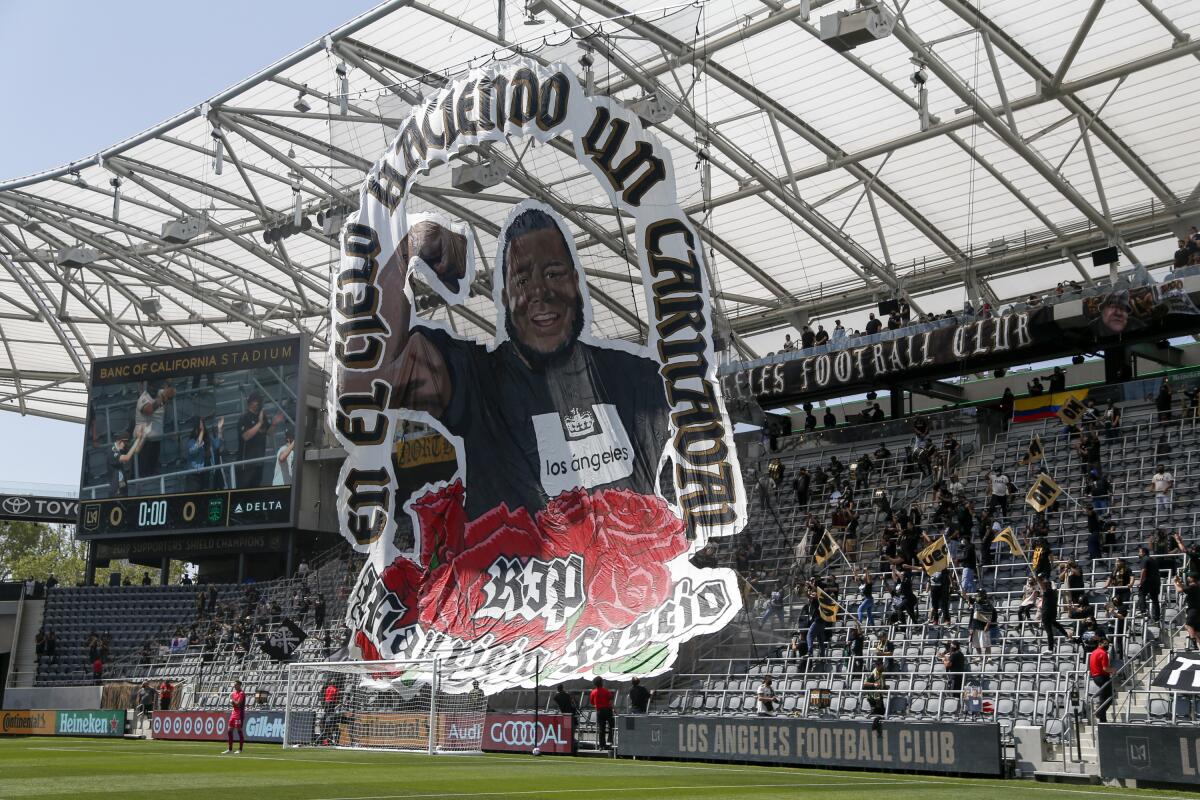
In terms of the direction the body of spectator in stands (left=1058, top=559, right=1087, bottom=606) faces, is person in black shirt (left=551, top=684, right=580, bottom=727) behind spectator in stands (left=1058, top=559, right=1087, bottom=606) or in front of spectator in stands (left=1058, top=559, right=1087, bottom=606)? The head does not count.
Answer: in front

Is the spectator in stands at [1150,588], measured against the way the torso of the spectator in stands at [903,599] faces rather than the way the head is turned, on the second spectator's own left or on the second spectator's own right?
on the second spectator's own left

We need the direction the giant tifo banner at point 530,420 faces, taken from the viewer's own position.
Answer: facing the viewer

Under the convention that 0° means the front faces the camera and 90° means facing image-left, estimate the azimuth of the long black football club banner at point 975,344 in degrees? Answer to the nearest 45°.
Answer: approximately 45°

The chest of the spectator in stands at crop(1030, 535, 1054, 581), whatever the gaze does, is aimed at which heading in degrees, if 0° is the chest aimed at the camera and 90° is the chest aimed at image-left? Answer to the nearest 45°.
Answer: approximately 45°

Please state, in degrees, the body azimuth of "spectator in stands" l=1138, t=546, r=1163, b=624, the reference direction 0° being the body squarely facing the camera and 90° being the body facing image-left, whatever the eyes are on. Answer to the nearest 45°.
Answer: approximately 90°

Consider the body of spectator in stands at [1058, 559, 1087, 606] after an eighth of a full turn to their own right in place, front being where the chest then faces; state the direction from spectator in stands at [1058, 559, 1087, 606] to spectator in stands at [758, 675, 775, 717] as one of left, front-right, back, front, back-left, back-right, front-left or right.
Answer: front

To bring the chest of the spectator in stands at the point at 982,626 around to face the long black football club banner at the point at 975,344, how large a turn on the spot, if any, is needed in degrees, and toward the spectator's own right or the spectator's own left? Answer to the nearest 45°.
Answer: approximately 135° to the spectator's own right

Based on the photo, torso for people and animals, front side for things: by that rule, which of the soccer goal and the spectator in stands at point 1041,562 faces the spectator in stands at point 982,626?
the spectator in stands at point 1041,562

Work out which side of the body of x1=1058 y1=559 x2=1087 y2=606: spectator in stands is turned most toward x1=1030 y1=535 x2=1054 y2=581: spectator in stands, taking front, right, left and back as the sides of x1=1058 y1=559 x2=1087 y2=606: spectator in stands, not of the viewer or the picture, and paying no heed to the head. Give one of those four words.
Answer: right
